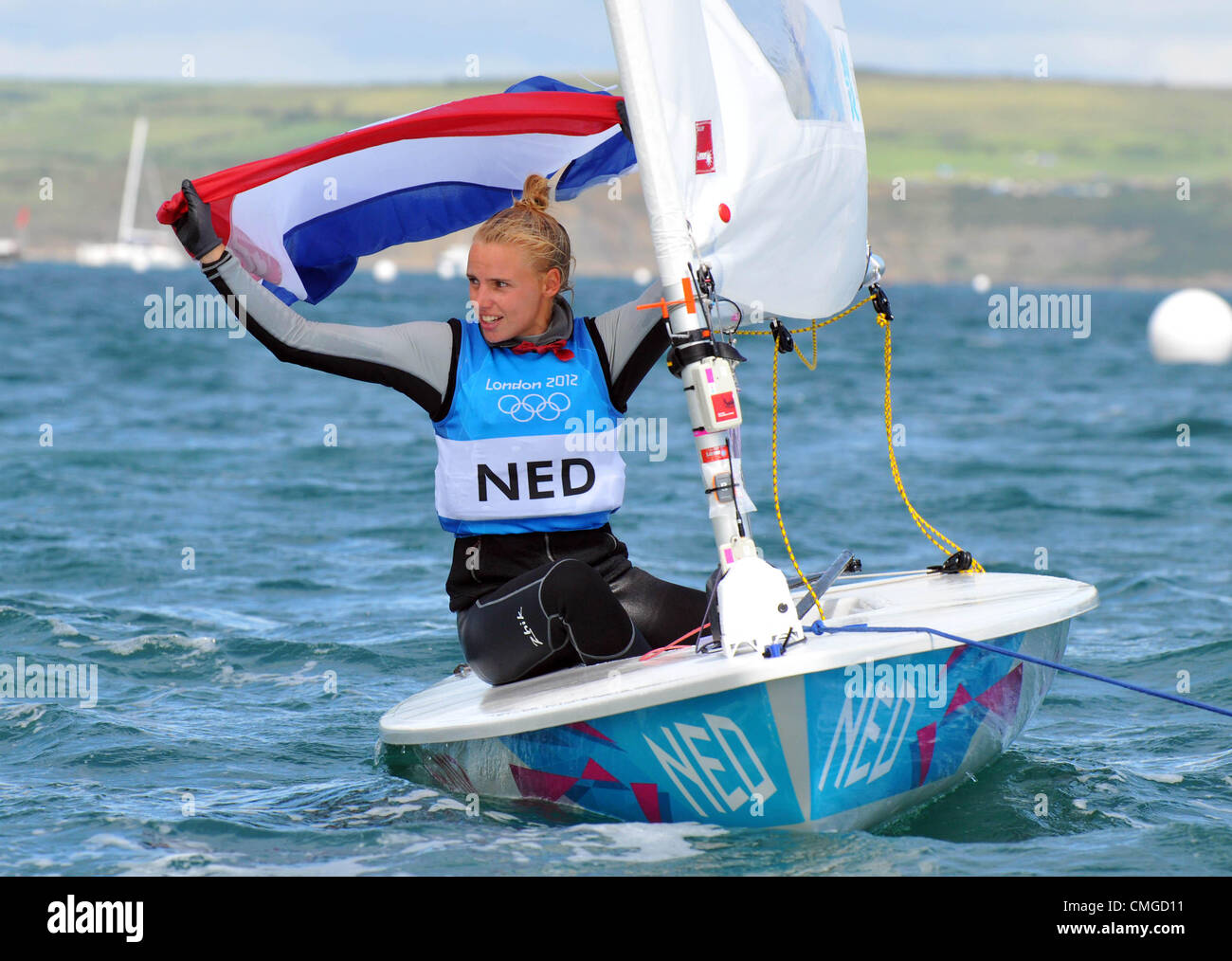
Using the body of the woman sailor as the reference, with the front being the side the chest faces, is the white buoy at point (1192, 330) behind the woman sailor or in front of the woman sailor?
behind
